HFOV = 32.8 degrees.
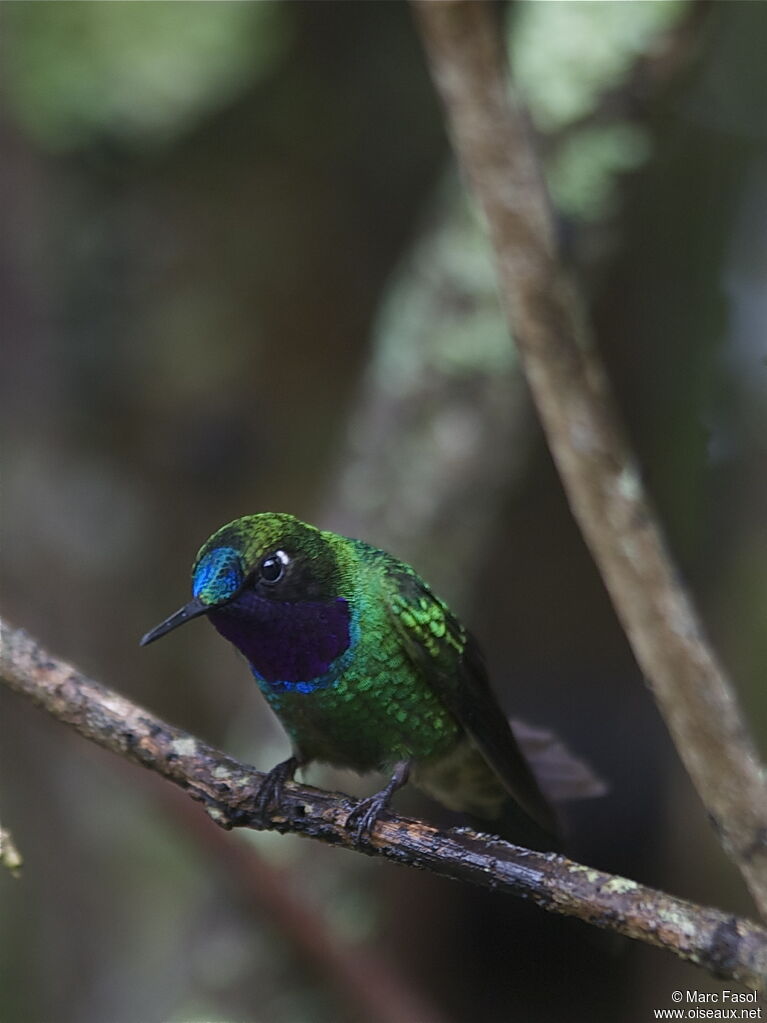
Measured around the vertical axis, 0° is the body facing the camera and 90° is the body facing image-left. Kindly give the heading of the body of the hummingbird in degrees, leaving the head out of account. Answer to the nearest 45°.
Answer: approximately 45°

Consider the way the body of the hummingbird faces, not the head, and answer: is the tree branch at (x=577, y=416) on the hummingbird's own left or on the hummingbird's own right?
on the hummingbird's own left

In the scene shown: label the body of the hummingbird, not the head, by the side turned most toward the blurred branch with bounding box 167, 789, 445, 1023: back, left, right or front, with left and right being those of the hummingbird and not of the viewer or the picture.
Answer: right
